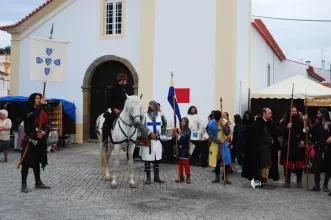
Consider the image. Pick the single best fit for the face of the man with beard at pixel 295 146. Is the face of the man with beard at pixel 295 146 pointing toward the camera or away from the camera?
toward the camera

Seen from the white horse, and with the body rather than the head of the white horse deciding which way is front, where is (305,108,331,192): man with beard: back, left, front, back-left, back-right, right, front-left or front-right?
front-left

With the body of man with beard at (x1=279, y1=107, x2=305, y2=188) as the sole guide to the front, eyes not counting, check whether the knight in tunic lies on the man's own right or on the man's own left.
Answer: on the man's own right

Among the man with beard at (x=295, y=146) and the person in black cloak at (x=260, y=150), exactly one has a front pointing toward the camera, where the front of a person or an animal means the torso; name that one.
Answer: the man with beard

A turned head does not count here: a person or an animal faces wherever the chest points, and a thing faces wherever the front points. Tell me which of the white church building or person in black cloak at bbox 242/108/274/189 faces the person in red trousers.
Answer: the white church building

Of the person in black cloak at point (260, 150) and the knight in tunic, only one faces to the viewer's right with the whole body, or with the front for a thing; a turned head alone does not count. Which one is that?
the person in black cloak

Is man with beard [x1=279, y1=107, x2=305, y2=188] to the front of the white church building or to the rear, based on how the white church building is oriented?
to the front

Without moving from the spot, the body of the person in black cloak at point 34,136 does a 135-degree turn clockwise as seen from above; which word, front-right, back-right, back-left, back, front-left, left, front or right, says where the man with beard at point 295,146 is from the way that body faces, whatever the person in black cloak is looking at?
back

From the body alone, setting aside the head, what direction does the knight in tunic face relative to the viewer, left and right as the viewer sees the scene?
facing the viewer

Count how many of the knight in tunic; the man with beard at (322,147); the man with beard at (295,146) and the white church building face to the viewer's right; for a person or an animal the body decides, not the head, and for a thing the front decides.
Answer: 0

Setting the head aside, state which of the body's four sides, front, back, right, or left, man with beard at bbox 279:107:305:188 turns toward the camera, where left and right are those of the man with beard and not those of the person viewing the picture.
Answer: front

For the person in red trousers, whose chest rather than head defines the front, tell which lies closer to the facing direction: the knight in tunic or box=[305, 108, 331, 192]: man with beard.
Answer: the knight in tunic

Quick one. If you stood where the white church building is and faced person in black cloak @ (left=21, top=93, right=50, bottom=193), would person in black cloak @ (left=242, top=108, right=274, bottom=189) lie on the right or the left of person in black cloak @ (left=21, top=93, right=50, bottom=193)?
left

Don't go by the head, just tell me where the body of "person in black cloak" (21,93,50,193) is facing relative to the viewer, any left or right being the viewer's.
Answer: facing the viewer and to the right of the viewer

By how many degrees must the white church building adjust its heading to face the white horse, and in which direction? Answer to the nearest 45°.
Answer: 0° — it already faces it

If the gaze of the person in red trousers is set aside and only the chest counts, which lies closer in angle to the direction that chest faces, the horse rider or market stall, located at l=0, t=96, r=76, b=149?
the horse rider

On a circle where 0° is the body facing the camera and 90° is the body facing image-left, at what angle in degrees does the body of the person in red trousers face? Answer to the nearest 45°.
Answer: approximately 45°
